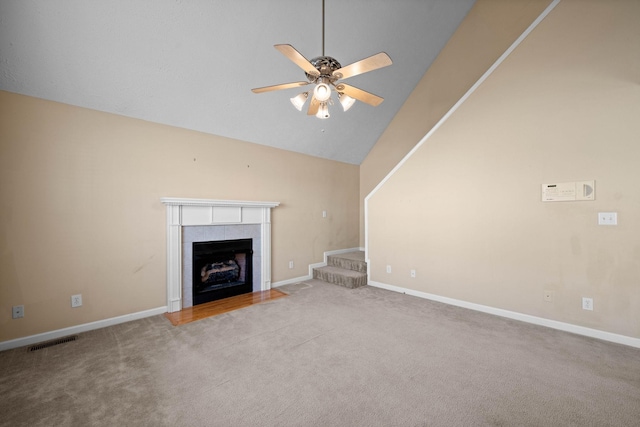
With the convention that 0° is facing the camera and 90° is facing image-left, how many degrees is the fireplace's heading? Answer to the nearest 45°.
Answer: approximately 315°
